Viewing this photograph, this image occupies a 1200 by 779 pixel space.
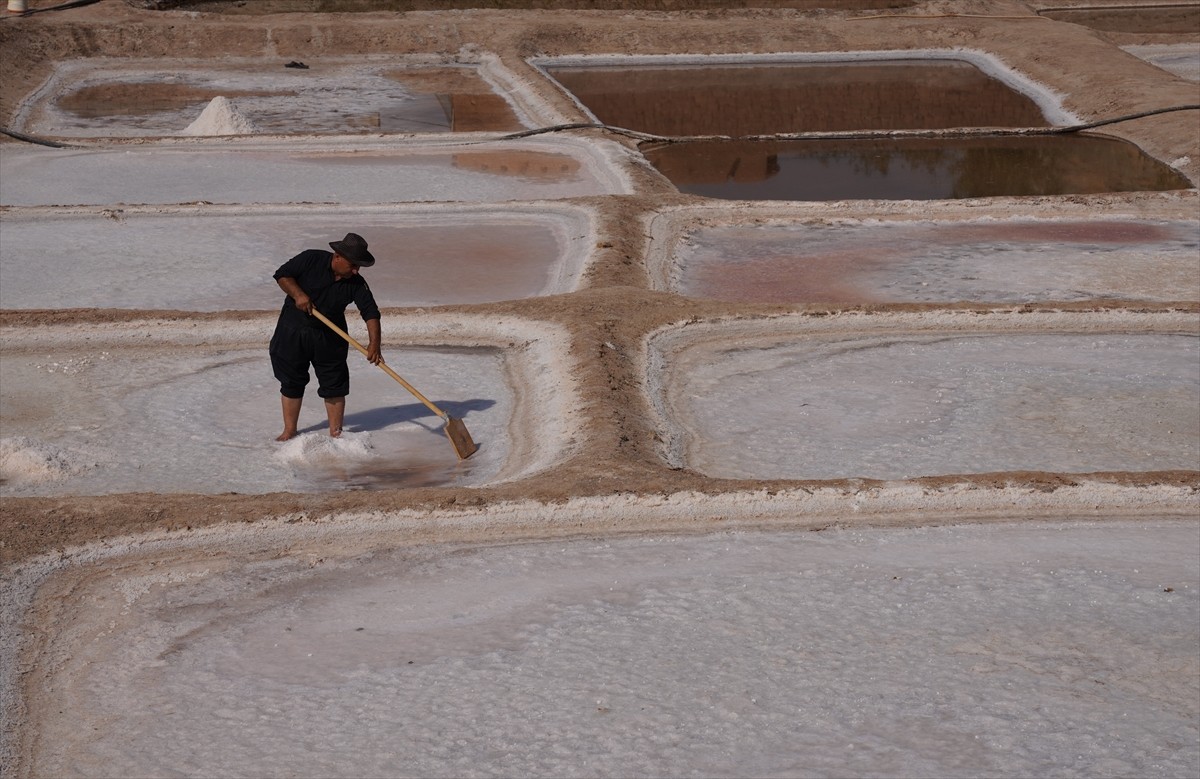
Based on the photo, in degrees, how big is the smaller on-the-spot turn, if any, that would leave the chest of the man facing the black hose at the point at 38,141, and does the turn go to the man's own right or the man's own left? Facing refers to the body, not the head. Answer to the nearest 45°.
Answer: approximately 135° to the man's own left

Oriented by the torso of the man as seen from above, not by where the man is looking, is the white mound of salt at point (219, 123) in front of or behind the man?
behind

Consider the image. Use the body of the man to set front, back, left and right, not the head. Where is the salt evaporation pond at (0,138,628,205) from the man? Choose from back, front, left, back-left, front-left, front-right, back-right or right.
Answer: back-left

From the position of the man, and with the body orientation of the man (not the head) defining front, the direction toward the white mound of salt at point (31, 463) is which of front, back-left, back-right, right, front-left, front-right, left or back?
back-right

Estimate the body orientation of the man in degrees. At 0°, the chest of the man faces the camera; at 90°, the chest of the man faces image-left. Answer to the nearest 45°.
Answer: approximately 315°

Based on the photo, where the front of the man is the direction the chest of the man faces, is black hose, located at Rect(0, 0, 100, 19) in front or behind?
behind

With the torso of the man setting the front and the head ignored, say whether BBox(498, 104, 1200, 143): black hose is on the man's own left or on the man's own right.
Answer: on the man's own left

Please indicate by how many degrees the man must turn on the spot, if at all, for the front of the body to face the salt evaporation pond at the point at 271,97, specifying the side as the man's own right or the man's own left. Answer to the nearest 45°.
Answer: approximately 135° to the man's own left
